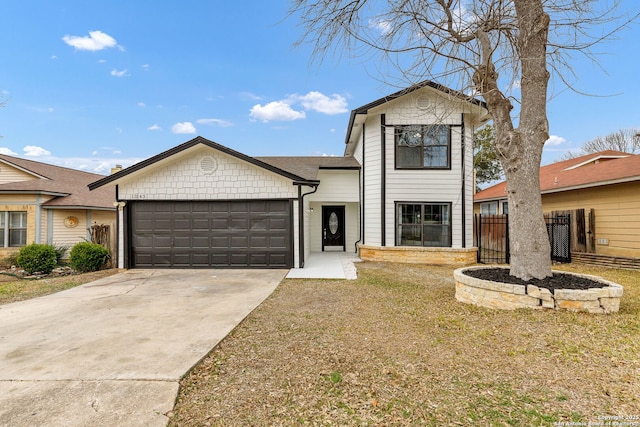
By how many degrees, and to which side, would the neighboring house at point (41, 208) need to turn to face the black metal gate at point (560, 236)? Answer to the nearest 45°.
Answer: approximately 45° to its left

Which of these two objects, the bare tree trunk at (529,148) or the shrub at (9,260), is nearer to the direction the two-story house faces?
the bare tree trunk

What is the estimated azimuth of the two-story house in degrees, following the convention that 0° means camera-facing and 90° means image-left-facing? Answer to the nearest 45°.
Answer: approximately 0°

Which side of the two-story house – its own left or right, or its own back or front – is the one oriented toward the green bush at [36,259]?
right

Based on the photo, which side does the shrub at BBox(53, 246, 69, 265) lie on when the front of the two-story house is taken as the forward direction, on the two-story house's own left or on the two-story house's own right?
on the two-story house's own right

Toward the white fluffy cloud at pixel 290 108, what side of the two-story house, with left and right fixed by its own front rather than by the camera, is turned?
back

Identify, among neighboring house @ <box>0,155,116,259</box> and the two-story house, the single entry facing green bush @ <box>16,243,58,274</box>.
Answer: the neighboring house

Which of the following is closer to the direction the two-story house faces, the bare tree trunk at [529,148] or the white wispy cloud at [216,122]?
the bare tree trunk

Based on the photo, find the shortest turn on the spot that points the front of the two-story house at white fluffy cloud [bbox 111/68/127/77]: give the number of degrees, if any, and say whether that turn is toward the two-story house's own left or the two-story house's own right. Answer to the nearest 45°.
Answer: approximately 135° to the two-story house's own right

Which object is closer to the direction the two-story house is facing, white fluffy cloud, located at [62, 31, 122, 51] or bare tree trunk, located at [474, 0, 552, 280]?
the bare tree trunk

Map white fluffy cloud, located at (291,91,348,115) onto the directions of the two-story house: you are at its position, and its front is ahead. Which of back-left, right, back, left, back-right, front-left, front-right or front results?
back

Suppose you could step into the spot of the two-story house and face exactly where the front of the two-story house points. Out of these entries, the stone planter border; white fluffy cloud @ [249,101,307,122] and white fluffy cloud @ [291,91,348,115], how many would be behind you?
2

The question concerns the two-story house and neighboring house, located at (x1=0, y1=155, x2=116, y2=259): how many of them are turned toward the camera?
2
